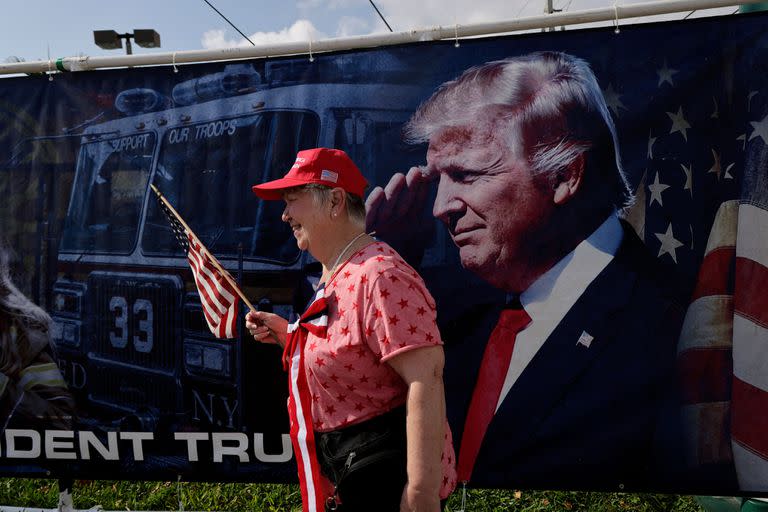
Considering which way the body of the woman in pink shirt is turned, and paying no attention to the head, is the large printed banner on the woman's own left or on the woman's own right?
on the woman's own right

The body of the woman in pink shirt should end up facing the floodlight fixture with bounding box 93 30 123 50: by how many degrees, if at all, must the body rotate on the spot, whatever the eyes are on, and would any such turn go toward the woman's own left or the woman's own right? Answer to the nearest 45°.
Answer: approximately 45° to the woman's own right

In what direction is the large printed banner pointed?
toward the camera

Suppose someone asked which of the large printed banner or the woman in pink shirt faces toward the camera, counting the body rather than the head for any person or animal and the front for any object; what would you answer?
the large printed banner

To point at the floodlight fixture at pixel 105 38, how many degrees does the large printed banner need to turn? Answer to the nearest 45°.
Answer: approximately 135° to its right

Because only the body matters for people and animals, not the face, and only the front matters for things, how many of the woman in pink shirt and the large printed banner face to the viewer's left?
1

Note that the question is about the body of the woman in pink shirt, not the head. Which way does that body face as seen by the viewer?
to the viewer's left

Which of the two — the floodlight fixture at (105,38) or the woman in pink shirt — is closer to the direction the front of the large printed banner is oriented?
the woman in pink shirt

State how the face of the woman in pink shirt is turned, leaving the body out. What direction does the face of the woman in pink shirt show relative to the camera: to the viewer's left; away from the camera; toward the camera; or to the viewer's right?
to the viewer's left

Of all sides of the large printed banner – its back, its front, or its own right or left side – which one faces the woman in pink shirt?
front

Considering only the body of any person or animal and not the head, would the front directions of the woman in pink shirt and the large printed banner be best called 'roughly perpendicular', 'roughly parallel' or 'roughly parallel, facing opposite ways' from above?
roughly perpendicular
